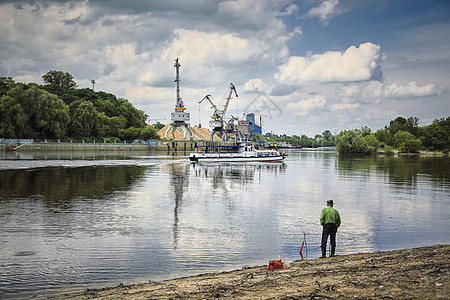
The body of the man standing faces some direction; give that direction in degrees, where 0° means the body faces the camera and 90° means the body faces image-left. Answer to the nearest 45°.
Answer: approximately 180°
